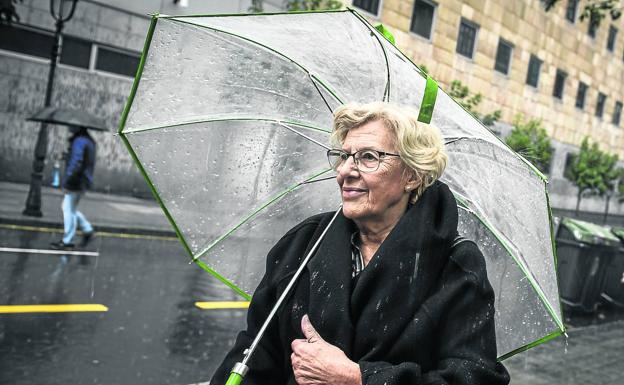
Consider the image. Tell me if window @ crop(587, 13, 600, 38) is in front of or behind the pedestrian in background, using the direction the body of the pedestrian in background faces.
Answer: behind

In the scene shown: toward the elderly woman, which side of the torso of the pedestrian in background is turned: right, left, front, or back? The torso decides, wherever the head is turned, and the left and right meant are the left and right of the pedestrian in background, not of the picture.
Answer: left

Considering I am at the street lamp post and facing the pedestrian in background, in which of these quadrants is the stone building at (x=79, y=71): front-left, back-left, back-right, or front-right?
back-left

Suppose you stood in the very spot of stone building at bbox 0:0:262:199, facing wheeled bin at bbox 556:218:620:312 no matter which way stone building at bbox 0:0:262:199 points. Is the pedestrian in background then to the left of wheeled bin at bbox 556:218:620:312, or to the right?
right

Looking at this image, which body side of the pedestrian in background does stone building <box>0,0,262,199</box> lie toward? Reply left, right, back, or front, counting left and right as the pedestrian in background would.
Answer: right

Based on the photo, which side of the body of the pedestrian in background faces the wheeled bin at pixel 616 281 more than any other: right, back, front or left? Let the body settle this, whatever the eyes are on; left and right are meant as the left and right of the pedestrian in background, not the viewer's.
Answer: back

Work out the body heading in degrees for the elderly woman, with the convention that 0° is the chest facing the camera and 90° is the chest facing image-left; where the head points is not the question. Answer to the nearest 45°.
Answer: approximately 45°

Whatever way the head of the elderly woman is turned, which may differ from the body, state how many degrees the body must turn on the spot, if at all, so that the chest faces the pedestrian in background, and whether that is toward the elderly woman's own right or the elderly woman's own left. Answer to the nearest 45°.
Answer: approximately 90° to the elderly woman's own right

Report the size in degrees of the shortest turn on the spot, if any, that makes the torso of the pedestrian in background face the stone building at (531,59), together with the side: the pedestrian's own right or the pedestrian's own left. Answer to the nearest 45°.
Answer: approximately 135° to the pedestrian's own right

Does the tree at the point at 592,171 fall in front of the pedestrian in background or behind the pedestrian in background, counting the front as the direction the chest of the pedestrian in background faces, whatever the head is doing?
behind

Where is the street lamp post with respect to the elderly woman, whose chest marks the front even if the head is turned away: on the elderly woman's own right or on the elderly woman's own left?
on the elderly woman's own right

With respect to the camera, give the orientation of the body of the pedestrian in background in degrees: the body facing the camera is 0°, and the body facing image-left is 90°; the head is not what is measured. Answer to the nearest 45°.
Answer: approximately 90°
